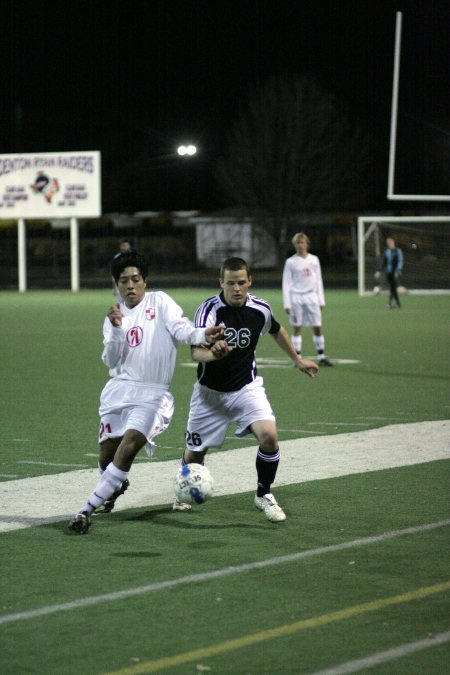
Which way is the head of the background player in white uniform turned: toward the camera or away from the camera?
toward the camera

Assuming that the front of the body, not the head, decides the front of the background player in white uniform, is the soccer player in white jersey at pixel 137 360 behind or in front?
in front

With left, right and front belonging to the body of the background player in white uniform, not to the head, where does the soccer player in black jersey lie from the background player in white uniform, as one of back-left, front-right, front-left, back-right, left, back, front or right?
front

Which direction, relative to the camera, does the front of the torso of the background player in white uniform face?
toward the camera

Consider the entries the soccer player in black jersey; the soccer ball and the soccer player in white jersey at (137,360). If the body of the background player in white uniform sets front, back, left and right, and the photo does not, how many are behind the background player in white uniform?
0

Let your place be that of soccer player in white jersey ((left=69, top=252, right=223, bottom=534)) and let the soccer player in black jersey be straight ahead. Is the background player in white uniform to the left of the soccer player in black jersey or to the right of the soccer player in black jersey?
left

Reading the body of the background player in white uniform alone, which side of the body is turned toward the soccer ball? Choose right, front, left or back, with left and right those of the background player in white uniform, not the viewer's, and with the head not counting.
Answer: front
